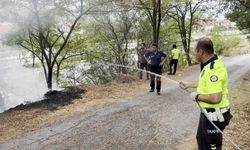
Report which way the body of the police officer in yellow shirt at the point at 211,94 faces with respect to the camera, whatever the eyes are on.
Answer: to the viewer's left

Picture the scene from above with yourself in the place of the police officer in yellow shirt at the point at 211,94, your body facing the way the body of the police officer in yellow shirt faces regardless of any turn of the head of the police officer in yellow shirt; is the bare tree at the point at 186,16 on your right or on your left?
on your right

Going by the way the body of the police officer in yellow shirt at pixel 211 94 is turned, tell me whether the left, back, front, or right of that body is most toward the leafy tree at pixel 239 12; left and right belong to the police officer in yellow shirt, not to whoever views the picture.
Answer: right
